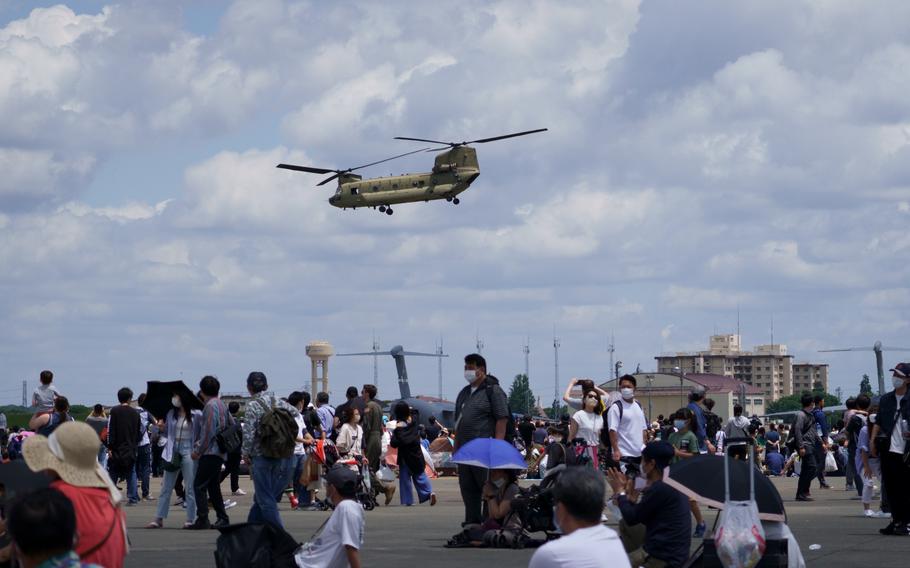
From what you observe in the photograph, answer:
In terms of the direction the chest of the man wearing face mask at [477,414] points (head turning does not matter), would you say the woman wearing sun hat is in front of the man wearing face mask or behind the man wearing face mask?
in front

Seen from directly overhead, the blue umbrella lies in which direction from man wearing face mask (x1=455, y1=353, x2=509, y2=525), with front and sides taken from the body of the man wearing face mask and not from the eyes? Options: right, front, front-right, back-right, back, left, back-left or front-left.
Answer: front-left

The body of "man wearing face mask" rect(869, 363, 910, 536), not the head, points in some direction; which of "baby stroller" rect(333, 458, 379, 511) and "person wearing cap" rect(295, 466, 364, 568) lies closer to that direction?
the person wearing cap

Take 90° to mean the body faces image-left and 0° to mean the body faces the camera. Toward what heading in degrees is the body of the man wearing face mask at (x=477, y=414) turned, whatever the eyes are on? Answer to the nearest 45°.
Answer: approximately 45°

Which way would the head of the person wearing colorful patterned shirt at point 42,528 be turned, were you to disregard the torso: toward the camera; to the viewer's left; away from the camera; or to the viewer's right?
away from the camera

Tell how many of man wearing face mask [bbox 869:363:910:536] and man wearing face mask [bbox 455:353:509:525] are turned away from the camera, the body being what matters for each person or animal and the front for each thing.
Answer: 0

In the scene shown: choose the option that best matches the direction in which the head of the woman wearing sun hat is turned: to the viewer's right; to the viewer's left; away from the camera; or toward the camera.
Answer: away from the camera

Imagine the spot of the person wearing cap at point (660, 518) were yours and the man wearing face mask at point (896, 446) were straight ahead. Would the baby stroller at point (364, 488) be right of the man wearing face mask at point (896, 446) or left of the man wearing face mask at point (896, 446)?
left

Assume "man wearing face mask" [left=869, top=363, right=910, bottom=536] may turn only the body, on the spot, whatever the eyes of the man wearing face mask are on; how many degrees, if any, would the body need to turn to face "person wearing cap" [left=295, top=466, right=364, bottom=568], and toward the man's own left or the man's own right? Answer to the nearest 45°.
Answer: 0° — they already face them

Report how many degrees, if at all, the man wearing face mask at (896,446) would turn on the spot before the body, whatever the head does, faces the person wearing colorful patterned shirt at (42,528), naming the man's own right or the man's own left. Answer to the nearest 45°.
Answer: approximately 45° to the man's own left

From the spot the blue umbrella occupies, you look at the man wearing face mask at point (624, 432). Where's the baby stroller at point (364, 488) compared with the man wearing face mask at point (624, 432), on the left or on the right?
left

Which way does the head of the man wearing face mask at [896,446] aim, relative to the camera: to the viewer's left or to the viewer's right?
to the viewer's left
